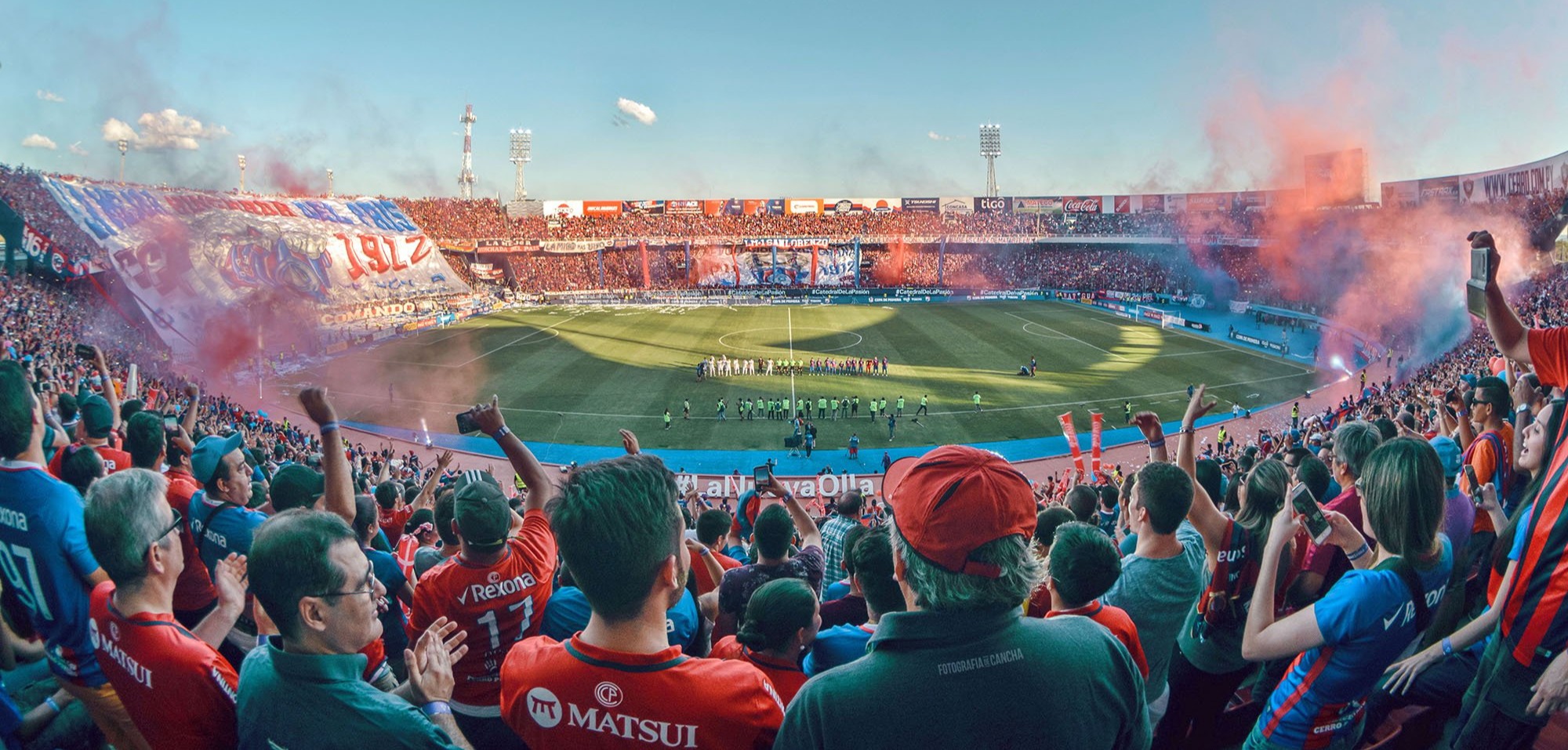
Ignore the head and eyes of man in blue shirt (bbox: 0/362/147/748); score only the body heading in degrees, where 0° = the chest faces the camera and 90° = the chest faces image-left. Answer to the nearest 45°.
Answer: approximately 225°

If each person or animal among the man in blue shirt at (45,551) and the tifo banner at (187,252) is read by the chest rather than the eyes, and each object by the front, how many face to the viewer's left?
0

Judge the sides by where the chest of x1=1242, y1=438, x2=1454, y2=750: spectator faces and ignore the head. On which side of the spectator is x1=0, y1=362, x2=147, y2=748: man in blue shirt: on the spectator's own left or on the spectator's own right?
on the spectator's own left

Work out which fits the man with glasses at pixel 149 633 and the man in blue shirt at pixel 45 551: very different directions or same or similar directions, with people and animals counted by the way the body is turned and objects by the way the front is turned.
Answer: same or similar directions

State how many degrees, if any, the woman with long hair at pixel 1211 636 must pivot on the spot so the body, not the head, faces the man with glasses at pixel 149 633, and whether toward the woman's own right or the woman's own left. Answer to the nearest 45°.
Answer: approximately 90° to the woman's own left

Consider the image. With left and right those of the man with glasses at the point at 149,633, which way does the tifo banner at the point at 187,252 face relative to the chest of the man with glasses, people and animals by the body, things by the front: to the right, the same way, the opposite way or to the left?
to the right

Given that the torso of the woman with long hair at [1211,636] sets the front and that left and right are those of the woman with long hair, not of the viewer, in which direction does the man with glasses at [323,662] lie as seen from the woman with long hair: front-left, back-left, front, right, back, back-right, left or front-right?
left

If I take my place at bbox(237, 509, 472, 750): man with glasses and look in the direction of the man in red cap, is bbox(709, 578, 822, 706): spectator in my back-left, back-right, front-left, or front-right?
front-left

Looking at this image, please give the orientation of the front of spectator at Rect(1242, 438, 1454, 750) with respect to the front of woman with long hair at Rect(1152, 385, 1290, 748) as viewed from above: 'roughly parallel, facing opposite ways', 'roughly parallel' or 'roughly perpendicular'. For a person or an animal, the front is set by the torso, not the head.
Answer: roughly parallel

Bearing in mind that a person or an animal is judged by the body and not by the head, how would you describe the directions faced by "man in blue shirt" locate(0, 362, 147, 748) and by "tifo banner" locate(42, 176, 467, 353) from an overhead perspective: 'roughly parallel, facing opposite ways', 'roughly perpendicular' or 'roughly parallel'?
roughly perpendicular

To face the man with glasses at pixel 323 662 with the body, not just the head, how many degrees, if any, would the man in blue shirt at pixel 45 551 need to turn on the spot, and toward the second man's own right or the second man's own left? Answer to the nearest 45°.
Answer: approximately 135° to the second man's own right

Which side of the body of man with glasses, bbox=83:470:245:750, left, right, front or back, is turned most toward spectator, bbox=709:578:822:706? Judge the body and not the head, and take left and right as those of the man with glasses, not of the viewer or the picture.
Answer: front

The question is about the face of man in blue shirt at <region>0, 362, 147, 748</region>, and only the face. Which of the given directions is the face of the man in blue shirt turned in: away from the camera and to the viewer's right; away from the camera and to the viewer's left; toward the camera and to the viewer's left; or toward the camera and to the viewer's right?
away from the camera and to the viewer's right

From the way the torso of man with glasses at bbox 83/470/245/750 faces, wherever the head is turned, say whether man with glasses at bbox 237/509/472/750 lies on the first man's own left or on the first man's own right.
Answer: on the first man's own right

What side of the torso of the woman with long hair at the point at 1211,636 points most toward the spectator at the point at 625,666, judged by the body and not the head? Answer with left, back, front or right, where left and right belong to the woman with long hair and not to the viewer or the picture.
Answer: left

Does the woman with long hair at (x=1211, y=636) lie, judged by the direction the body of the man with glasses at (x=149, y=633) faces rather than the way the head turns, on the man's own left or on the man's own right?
on the man's own right

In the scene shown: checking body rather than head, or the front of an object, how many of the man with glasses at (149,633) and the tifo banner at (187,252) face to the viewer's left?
0

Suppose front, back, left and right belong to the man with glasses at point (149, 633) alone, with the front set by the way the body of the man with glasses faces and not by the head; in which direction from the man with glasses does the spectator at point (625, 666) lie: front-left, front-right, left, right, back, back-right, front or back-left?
right

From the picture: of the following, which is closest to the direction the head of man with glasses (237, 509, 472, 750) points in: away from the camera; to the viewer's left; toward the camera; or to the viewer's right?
to the viewer's right

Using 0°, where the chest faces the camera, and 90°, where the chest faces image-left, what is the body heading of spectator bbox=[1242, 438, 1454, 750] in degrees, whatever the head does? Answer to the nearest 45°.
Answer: approximately 135°

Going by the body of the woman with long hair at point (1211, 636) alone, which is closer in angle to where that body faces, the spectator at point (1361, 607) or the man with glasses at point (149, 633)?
the man with glasses

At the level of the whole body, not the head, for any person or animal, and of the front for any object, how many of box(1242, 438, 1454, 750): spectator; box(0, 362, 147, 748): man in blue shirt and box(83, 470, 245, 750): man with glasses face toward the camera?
0

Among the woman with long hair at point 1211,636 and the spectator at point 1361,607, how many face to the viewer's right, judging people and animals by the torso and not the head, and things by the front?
0
